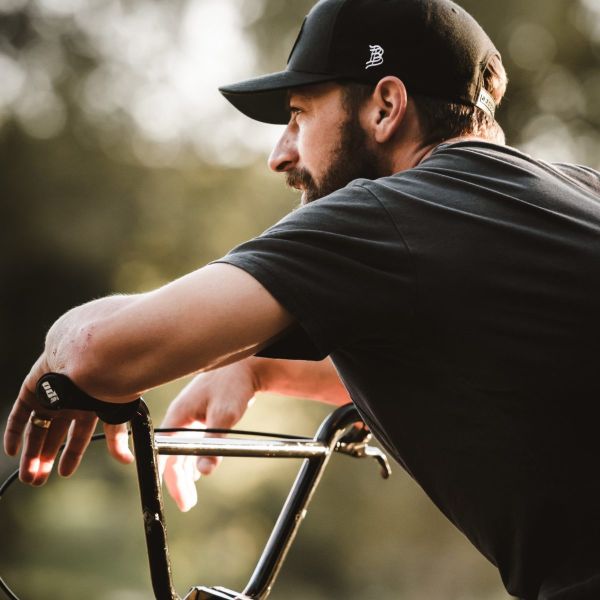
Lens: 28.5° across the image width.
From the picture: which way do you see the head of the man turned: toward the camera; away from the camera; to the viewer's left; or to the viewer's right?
to the viewer's left

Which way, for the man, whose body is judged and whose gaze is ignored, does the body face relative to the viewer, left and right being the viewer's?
facing to the left of the viewer
